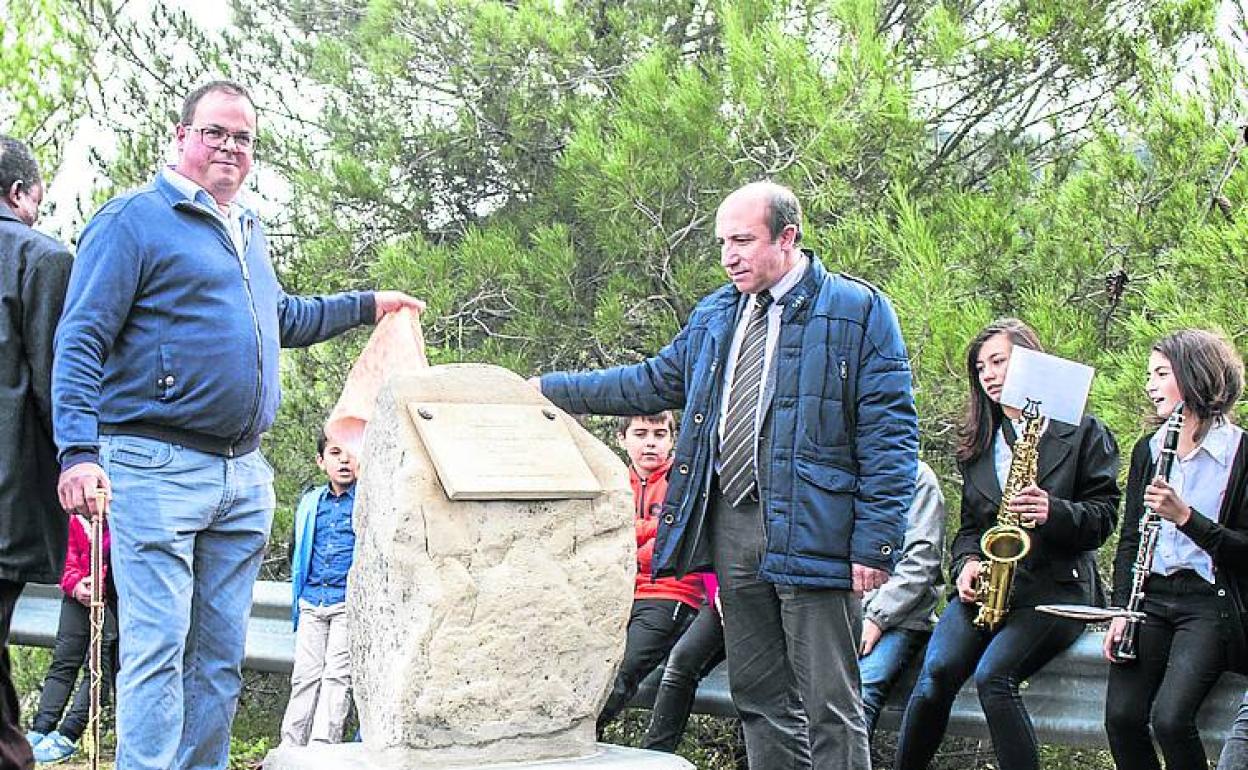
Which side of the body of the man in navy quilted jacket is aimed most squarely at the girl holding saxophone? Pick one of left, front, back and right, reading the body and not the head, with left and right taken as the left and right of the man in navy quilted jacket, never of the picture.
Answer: back

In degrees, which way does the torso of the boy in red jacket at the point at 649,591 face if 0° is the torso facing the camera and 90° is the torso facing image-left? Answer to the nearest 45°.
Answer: approximately 45°

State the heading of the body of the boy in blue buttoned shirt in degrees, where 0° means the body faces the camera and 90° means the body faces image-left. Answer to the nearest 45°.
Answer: approximately 0°

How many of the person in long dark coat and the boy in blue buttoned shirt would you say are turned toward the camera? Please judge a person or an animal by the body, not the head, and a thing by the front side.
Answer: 1

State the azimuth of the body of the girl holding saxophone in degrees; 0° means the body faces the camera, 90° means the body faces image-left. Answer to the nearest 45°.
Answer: approximately 45°

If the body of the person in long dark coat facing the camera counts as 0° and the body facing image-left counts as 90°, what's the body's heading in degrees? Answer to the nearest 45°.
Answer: approximately 225°
